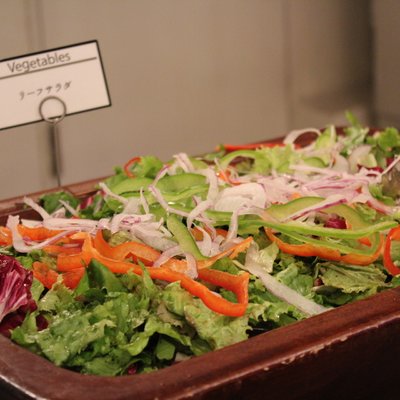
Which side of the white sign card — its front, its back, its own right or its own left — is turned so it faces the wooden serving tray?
front

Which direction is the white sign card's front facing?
toward the camera

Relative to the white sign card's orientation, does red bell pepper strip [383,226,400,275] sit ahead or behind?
ahead

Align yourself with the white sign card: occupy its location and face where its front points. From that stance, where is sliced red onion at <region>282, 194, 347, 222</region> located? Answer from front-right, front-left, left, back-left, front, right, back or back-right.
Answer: front-left
